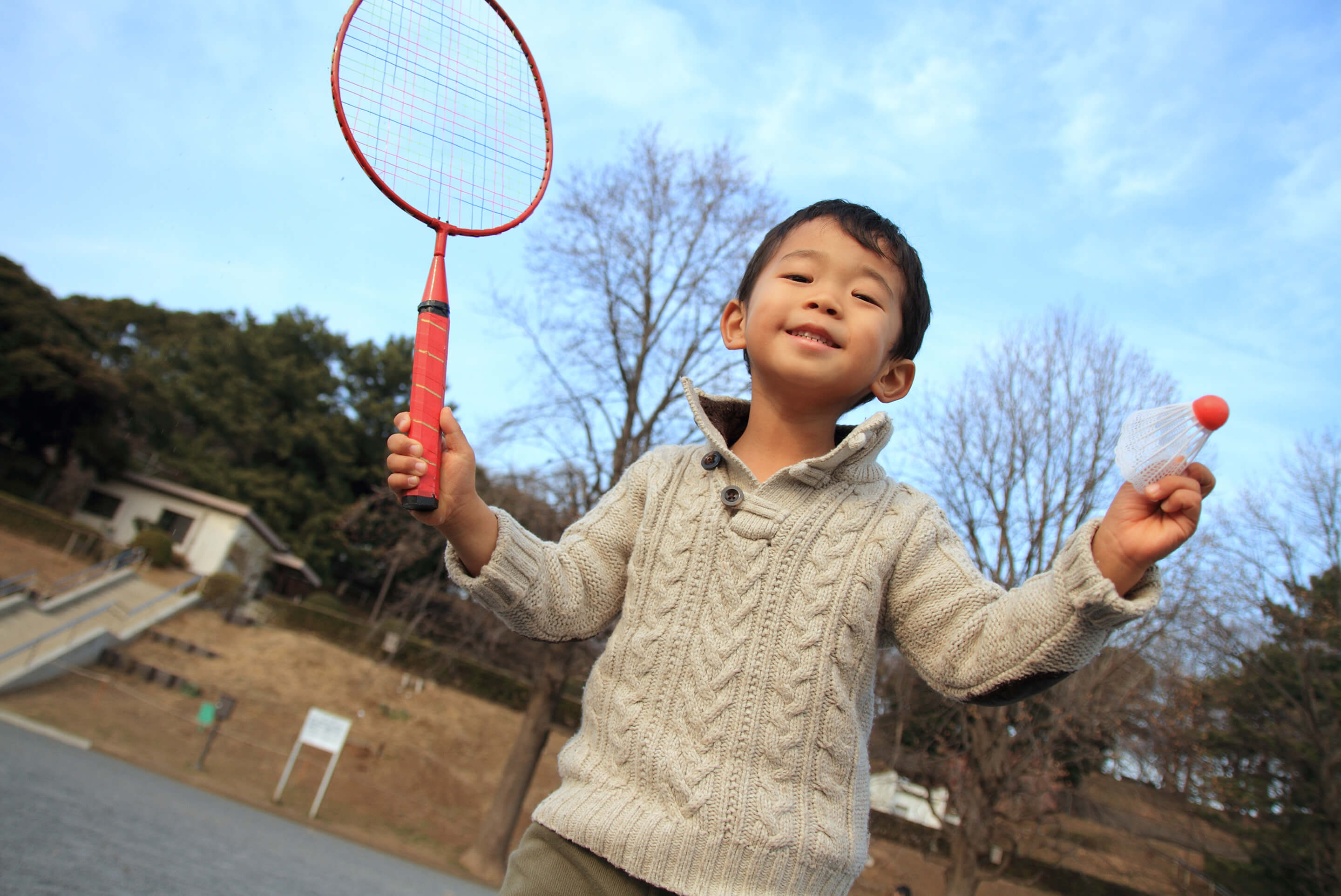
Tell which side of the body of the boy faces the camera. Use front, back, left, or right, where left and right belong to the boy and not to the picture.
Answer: front

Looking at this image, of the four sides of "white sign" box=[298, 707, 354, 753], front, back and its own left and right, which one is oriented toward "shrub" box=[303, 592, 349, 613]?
back

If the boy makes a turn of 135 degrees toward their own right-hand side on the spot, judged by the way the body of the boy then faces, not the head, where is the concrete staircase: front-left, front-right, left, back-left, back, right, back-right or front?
front

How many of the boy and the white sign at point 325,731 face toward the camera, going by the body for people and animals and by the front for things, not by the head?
2

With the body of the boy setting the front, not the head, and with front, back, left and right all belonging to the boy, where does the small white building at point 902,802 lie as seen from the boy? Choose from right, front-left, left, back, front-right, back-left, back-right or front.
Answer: back

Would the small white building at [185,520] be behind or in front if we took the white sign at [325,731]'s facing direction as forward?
behind

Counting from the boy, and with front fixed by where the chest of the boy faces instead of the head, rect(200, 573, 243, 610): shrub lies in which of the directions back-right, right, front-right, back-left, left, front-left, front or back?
back-right

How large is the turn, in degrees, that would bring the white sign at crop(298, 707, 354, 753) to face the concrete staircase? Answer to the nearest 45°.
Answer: approximately 135° to its right

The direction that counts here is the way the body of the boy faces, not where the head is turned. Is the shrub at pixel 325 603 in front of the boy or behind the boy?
behind

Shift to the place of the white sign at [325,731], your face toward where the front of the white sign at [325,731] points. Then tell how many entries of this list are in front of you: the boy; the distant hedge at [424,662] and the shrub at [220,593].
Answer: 1

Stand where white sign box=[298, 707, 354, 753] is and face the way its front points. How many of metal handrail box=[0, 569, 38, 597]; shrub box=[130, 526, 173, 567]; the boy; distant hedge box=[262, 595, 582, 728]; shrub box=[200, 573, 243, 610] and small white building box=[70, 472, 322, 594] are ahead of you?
1

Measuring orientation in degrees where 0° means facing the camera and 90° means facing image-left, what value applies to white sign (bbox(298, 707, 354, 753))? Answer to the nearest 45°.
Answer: approximately 0°

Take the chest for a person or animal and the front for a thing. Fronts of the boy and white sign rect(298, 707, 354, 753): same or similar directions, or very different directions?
same or similar directions
